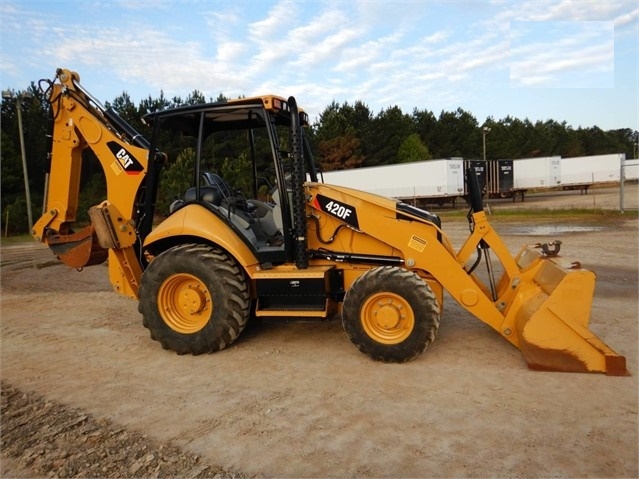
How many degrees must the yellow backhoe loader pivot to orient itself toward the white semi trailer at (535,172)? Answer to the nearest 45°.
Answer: approximately 45° to its left

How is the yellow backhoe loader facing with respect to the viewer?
to the viewer's right

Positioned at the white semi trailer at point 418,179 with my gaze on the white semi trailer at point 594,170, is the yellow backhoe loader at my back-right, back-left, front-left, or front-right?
back-right
